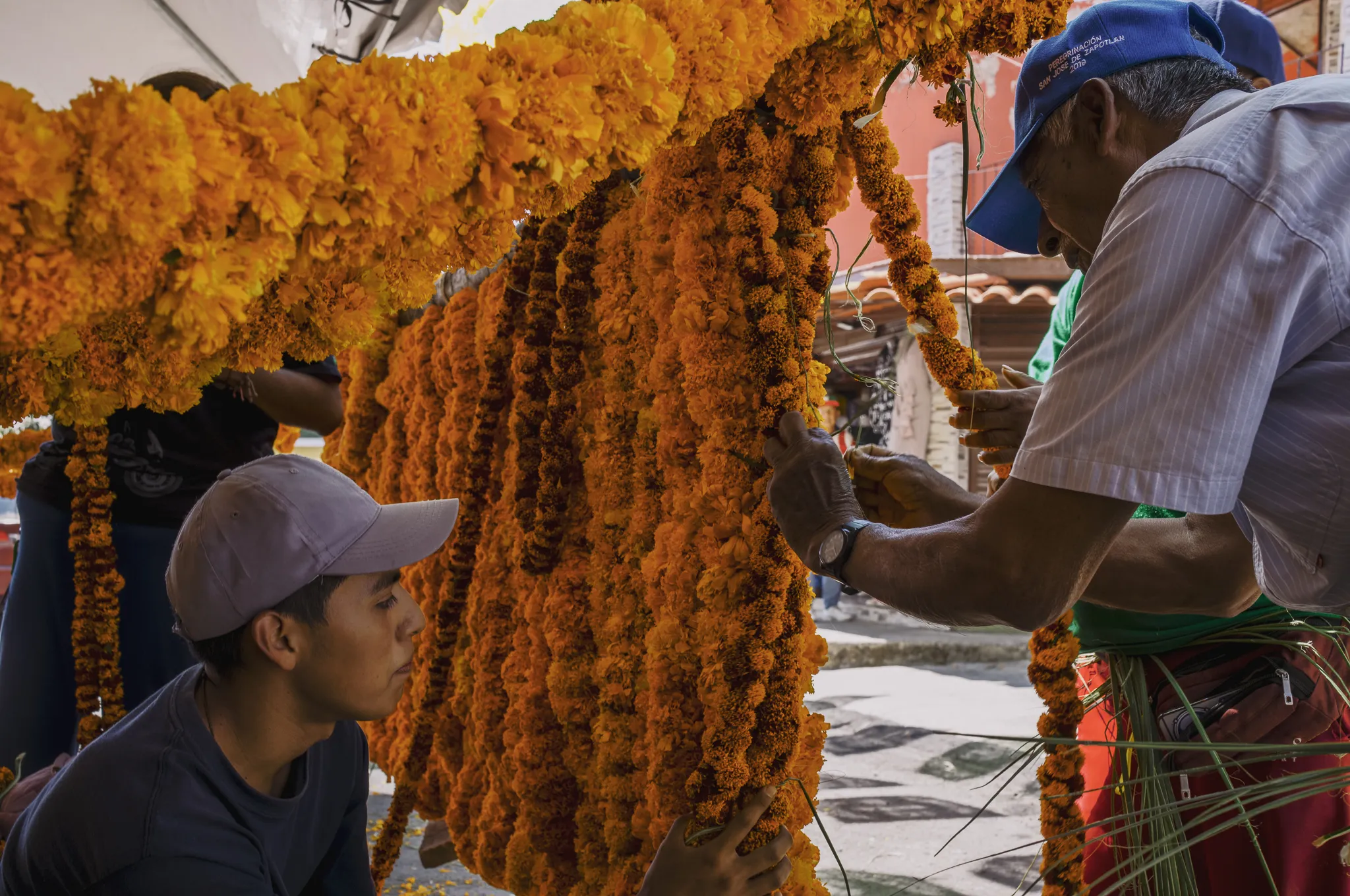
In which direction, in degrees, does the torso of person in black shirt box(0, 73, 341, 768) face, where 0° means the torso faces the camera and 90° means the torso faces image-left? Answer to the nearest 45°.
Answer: approximately 315°

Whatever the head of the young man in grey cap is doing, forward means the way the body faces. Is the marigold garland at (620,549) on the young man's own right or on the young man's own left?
on the young man's own left

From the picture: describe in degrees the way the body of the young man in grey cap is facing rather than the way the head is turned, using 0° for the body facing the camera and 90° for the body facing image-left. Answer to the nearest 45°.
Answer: approximately 315°

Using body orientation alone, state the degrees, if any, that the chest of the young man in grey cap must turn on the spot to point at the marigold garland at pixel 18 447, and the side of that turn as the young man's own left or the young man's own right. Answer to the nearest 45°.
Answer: approximately 180°

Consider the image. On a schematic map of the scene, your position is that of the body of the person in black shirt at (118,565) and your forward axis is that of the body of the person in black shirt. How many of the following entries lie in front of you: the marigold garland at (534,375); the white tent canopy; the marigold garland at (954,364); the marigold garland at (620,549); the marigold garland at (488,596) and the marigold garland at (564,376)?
5

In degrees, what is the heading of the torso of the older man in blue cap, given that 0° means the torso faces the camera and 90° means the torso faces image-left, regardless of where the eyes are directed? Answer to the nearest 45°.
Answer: approximately 90°

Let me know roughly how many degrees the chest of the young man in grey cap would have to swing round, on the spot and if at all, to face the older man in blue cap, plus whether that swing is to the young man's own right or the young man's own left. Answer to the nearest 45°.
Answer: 0° — they already face them

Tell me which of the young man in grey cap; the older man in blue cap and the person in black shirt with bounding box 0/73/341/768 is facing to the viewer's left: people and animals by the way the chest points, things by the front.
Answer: the older man in blue cap

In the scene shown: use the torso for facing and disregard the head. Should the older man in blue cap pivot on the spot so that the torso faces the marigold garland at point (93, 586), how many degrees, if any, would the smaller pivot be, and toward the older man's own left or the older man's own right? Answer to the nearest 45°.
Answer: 0° — they already face it
